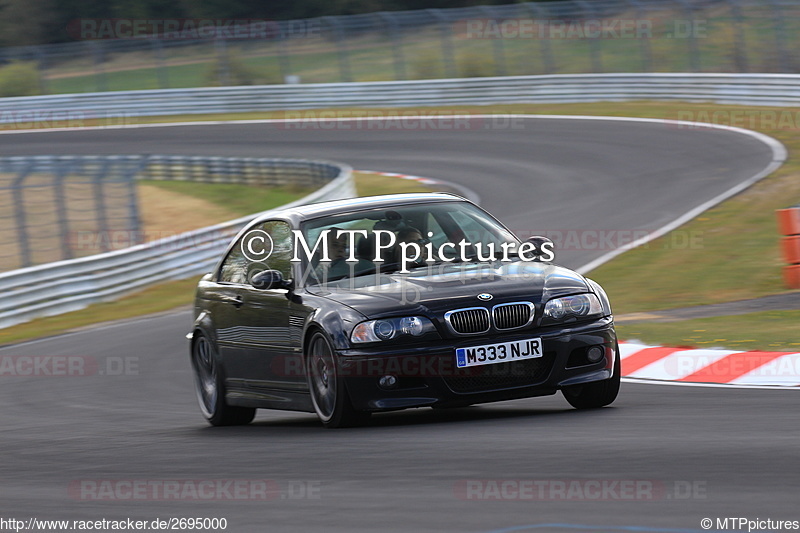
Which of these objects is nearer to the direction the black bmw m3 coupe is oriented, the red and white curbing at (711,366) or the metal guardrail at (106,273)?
the red and white curbing

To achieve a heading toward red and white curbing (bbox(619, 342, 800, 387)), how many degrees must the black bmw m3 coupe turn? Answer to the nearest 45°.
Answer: approximately 90° to its left

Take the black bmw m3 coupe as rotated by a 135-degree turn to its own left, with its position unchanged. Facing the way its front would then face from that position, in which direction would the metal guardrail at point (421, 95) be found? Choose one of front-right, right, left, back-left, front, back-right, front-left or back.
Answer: front

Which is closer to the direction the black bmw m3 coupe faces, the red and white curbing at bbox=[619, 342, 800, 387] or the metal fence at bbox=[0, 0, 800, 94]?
the red and white curbing

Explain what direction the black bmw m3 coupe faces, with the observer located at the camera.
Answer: facing the viewer and to the right of the viewer

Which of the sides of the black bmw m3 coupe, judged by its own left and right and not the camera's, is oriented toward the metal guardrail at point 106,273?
back

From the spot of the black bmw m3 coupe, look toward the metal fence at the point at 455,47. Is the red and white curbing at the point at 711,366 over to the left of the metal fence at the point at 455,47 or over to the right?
right
